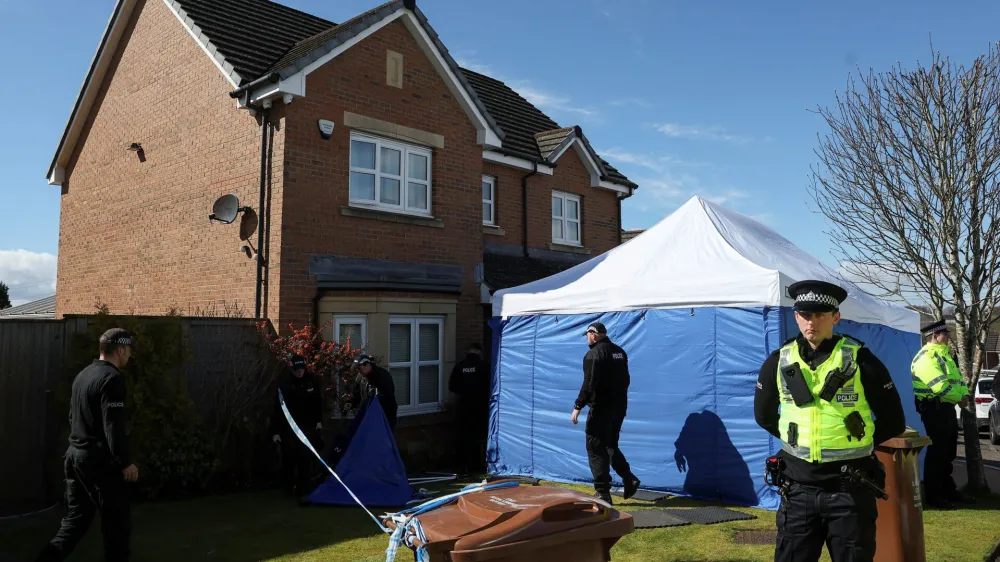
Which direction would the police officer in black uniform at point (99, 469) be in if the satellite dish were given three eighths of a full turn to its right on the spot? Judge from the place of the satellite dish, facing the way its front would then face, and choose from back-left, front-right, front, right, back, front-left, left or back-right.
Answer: back

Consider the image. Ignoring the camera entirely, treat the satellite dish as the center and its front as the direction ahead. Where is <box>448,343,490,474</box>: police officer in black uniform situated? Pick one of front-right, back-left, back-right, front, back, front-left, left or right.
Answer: back-left

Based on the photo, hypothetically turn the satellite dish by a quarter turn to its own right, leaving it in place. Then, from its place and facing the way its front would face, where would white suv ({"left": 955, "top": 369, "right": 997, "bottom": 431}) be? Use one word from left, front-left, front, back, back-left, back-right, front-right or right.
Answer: back-right

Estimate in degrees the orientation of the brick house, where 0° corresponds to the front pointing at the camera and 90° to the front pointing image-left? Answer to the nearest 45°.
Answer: approximately 315°

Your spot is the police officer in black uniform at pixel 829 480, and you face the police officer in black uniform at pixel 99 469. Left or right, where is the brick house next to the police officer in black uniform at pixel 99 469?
right

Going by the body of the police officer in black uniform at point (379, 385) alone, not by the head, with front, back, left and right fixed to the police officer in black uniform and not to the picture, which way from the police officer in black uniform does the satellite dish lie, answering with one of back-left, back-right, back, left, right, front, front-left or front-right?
right

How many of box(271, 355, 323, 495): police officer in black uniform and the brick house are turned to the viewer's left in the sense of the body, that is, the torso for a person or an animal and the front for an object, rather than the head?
0

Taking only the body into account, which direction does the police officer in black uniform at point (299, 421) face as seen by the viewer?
toward the camera

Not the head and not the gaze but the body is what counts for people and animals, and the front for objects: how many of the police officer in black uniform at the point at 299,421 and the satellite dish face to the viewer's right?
0

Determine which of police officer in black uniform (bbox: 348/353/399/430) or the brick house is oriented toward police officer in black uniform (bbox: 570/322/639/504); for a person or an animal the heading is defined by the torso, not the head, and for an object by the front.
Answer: the brick house

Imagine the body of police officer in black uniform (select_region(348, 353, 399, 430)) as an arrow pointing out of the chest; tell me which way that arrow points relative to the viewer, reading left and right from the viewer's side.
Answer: facing the viewer and to the left of the viewer

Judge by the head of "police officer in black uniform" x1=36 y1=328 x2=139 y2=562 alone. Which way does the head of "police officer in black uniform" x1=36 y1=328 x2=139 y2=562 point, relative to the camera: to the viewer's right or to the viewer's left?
to the viewer's right

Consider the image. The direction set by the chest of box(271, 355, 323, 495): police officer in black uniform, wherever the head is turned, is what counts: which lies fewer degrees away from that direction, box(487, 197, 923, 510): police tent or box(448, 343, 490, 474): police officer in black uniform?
the police tent

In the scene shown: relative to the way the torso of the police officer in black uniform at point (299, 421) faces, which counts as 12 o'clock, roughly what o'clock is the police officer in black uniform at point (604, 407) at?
the police officer in black uniform at point (604, 407) is roughly at 10 o'clock from the police officer in black uniform at point (299, 421).
